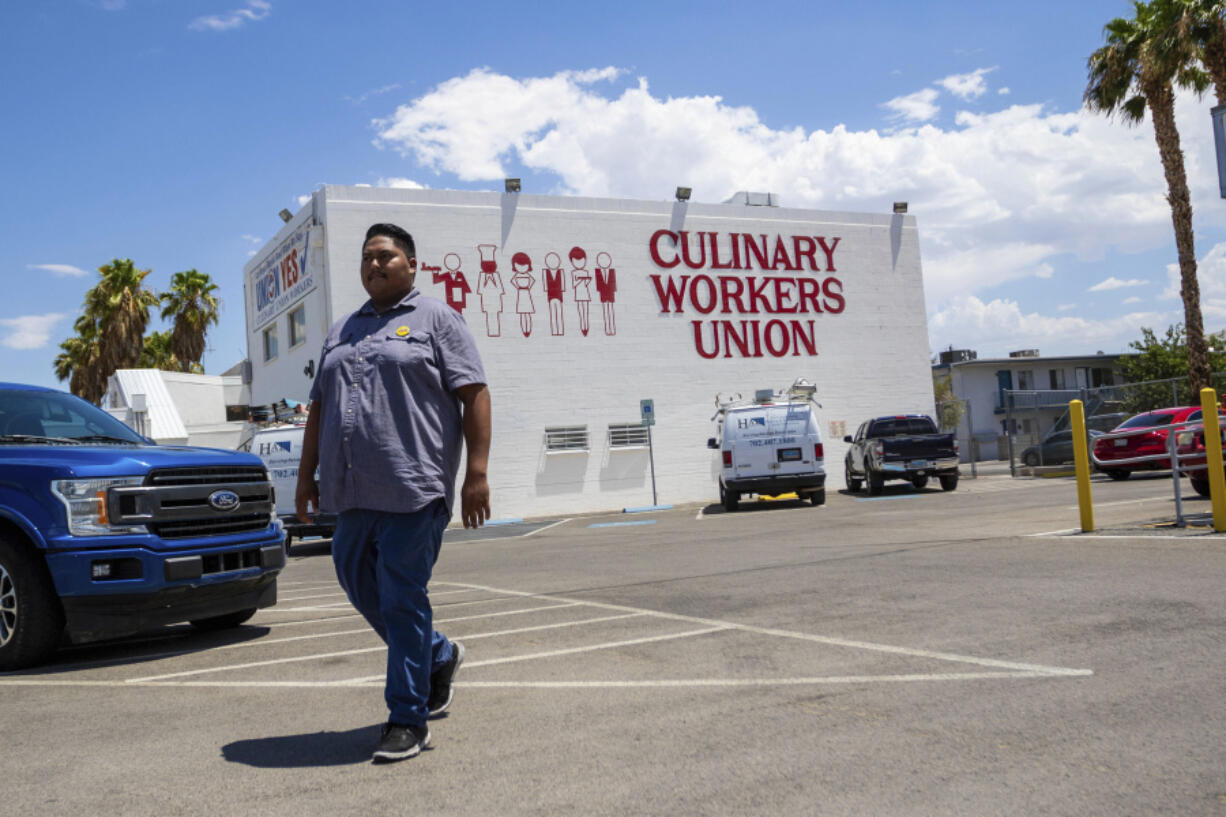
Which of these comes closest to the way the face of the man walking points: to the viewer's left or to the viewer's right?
to the viewer's left

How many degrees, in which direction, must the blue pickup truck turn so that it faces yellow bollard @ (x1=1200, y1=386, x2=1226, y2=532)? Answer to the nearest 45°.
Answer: approximately 45° to its left

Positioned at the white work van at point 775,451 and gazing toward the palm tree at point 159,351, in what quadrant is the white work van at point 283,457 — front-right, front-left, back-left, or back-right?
front-left

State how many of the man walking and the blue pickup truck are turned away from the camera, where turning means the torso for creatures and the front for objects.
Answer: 0

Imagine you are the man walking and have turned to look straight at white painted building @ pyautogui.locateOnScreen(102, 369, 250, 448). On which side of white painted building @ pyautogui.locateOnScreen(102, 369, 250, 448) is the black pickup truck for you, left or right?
right

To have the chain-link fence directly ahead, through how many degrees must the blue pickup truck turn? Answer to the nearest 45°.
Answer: approximately 90° to its left
